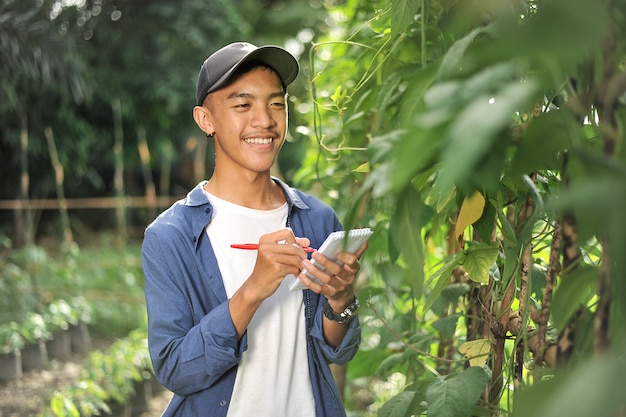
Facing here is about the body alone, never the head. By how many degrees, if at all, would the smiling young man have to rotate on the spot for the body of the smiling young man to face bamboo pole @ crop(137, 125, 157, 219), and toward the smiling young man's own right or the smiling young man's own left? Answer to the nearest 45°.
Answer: approximately 135° to the smiling young man's own left

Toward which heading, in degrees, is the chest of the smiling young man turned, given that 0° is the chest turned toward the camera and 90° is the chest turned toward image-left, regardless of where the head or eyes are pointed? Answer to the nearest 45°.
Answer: approximately 315°
